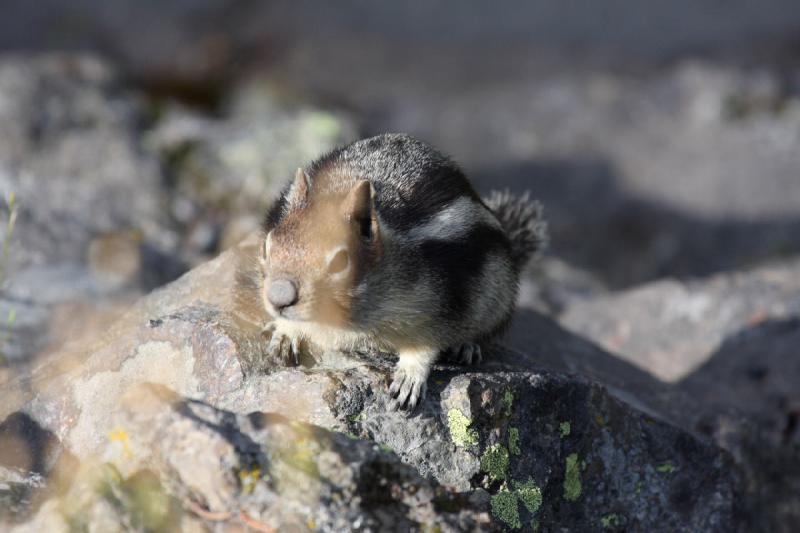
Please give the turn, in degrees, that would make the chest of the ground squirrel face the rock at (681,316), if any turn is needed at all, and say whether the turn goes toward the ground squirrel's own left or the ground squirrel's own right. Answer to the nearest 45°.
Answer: approximately 180°

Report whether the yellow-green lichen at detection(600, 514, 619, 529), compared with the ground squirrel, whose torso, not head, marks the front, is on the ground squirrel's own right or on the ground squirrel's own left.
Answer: on the ground squirrel's own left

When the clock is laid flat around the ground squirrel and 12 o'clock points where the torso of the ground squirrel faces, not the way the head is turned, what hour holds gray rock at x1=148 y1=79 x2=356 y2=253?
The gray rock is roughly at 4 o'clock from the ground squirrel.

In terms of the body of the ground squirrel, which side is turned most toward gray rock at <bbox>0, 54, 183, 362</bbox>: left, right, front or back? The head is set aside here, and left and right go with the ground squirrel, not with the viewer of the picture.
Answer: right

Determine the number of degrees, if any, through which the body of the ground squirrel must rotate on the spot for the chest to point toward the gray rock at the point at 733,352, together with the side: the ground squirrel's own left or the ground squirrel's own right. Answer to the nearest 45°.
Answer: approximately 180°

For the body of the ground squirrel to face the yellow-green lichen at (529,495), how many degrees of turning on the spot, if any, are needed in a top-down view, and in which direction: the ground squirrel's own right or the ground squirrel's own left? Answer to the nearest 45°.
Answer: approximately 90° to the ground squirrel's own left

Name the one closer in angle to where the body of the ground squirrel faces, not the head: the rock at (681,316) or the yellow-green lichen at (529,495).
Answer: the yellow-green lichen

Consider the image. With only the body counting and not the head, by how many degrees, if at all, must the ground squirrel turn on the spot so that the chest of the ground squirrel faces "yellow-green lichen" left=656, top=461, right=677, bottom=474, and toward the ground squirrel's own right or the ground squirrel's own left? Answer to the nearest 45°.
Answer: approximately 135° to the ground squirrel's own left

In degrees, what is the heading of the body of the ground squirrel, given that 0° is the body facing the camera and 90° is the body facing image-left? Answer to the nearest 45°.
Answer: approximately 45°
